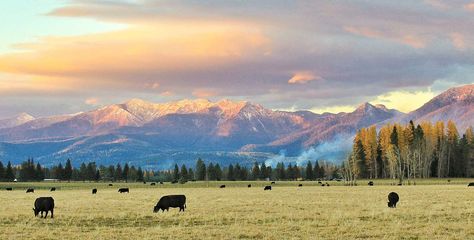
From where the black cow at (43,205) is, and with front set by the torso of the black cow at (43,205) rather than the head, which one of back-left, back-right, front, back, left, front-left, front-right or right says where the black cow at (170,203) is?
back-left

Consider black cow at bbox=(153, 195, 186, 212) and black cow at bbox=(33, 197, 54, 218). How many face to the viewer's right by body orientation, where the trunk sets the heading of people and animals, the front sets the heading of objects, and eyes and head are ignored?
0

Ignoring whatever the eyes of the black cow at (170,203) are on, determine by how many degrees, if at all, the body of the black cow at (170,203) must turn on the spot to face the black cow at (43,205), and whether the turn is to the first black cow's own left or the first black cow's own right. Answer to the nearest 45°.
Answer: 0° — it already faces it

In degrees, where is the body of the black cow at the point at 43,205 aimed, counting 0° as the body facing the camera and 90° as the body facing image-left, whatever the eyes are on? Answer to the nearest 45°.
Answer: approximately 45°

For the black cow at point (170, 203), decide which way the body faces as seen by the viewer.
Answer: to the viewer's left
